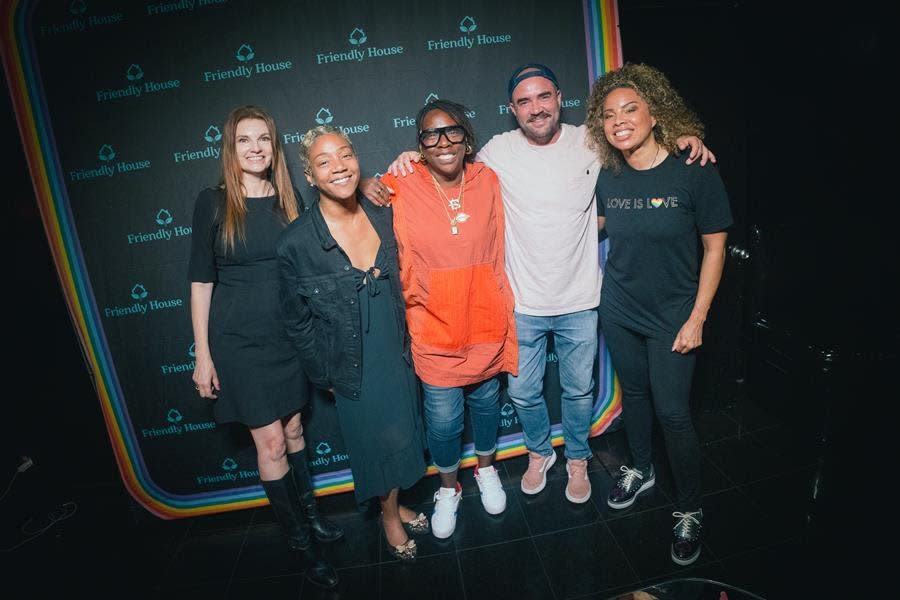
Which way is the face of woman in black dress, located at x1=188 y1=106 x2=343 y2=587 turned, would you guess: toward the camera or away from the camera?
toward the camera

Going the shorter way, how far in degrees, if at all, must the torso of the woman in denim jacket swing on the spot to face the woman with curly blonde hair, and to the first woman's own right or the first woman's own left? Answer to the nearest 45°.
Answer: approximately 45° to the first woman's own left

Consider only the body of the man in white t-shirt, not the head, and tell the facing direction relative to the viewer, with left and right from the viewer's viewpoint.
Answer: facing the viewer

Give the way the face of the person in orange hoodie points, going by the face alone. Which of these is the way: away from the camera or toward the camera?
toward the camera

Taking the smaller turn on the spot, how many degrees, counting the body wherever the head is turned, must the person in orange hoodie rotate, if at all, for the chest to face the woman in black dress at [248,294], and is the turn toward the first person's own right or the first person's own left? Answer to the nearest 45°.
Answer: approximately 90° to the first person's own right

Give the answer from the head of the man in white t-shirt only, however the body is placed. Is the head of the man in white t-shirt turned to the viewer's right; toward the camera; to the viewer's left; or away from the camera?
toward the camera

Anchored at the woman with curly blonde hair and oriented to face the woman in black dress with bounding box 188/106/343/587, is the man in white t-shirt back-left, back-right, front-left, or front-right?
front-right

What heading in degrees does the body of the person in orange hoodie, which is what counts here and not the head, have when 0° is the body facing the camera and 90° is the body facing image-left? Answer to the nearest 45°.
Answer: approximately 0°

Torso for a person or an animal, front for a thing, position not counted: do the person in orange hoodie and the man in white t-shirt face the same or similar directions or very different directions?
same or similar directions

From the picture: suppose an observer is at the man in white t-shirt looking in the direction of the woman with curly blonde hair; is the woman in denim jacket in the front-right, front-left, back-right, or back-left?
back-right

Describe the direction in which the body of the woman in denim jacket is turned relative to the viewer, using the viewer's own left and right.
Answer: facing the viewer and to the right of the viewer

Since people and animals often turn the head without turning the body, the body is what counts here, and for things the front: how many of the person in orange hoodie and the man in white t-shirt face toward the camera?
2
